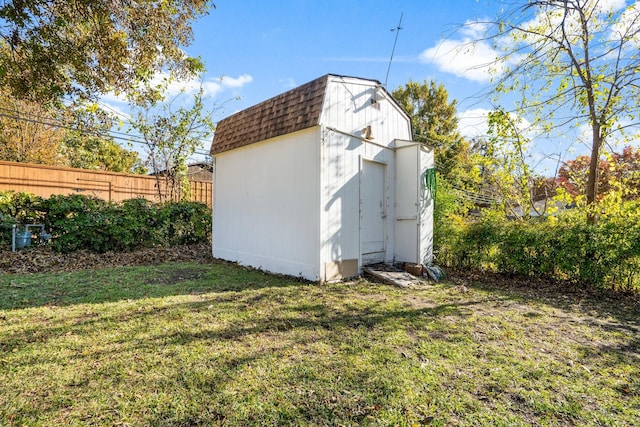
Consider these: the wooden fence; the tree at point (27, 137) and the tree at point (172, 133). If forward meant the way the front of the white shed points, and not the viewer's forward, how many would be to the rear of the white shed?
3

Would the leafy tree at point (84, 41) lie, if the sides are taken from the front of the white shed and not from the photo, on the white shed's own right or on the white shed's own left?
on the white shed's own right

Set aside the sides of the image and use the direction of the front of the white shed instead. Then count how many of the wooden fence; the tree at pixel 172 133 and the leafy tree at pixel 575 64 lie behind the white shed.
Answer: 2

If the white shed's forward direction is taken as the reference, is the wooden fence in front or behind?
behind

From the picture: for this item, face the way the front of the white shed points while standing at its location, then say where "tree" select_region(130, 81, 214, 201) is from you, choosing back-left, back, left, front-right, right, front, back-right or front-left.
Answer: back

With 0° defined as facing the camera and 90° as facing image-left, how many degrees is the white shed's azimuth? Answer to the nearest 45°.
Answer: approximately 315°

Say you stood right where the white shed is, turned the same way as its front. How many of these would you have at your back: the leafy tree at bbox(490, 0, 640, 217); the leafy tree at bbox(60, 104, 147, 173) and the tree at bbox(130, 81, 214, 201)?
2

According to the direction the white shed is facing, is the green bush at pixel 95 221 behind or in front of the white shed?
behind

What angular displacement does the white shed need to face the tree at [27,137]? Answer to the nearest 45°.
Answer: approximately 180°

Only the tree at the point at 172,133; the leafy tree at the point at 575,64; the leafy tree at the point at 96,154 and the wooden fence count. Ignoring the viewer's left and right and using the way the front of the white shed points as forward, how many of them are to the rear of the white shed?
3

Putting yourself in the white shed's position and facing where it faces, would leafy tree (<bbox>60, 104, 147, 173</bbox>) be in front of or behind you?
behind

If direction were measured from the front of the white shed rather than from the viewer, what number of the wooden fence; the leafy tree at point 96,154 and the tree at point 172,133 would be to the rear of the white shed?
3
